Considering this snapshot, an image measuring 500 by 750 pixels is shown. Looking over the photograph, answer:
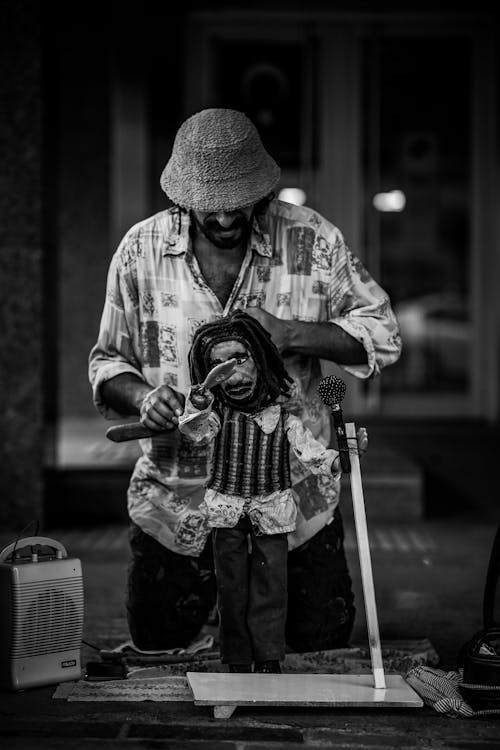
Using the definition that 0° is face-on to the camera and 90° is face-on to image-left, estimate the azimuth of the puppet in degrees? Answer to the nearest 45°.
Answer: approximately 0°

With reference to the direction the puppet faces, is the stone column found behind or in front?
behind

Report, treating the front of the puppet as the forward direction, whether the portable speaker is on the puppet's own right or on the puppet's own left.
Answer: on the puppet's own right

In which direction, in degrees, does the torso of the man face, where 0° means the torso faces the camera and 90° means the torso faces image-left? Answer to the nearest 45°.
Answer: approximately 0°

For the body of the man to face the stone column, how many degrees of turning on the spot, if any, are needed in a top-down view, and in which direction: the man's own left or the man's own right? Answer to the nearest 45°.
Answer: approximately 135° to the man's own right

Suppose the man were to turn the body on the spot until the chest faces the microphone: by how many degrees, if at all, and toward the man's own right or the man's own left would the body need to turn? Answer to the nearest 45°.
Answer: approximately 45° to the man's own left
